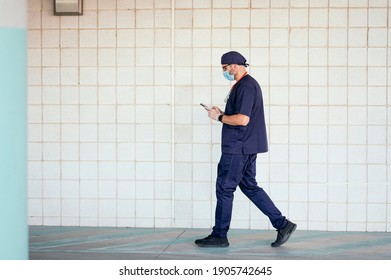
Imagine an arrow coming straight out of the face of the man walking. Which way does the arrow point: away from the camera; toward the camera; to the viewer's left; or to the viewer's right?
to the viewer's left

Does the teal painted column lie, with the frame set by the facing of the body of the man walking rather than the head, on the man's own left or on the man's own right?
on the man's own left

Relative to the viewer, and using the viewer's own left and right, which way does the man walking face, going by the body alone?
facing to the left of the viewer
